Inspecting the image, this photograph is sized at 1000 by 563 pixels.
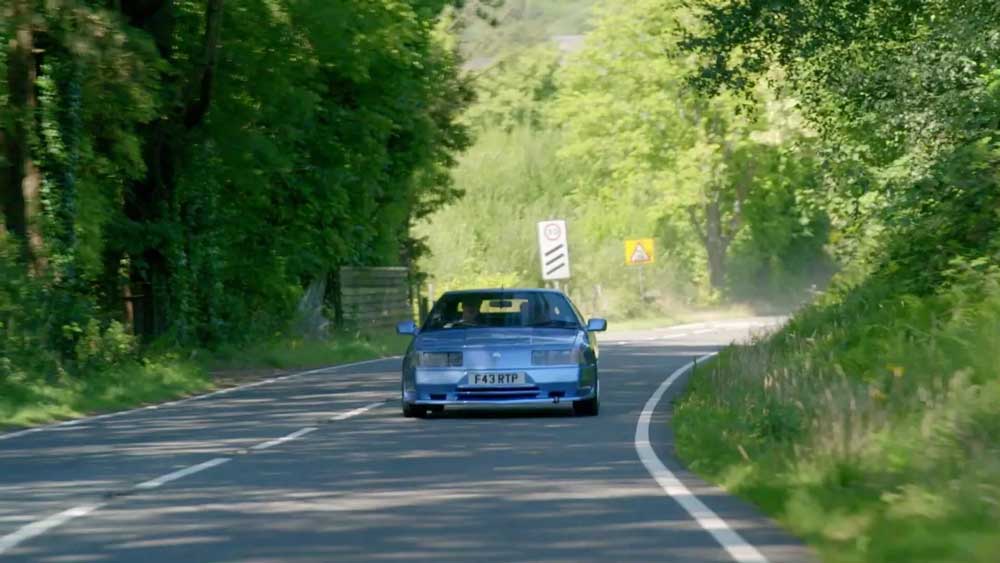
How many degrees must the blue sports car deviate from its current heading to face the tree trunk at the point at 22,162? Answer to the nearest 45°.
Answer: approximately 135° to its right

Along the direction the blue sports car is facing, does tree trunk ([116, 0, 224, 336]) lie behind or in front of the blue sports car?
behind

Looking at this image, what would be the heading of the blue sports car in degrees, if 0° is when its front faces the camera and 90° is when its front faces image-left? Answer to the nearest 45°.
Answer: approximately 0°
